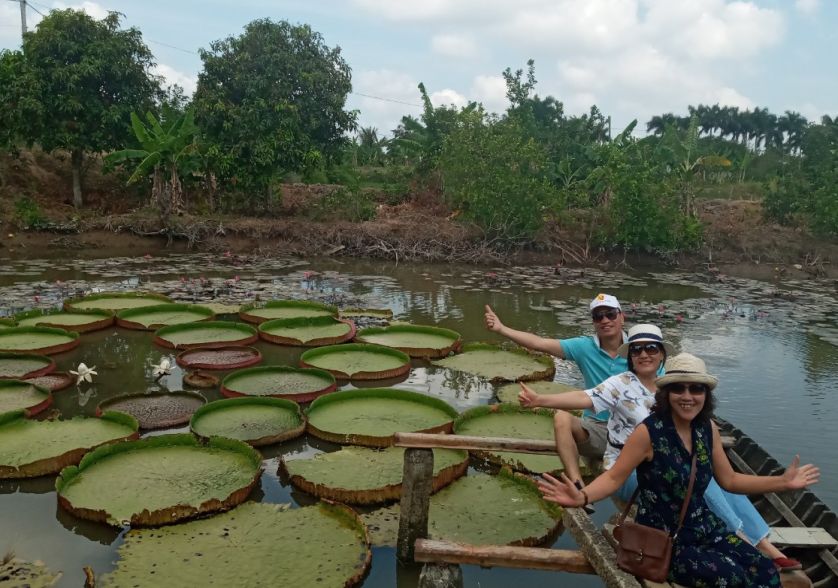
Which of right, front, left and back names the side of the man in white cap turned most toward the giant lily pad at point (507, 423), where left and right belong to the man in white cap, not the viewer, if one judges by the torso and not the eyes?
right

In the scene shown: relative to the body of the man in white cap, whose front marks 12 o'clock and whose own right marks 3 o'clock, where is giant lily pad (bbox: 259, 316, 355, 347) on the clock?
The giant lily pad is roughly at 5 o'clock from the man in white cap.

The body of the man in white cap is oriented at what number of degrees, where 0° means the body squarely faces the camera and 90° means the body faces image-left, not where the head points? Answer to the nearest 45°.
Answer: approximately 45°

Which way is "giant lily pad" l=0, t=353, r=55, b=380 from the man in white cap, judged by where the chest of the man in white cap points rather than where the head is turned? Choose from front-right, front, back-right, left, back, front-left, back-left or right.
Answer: front-right

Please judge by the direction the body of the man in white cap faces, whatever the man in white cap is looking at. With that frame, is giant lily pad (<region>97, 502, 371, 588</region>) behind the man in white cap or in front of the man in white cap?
in front

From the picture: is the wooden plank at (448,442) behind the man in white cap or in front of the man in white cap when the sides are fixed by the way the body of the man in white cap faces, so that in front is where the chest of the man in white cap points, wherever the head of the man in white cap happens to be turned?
in front

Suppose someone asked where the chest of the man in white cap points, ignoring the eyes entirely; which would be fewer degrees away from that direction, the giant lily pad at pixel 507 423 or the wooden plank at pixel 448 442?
the wooden plank

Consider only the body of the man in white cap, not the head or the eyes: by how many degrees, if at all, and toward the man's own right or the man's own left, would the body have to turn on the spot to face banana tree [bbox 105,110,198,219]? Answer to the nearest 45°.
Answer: approximately 90° to the man's own right
